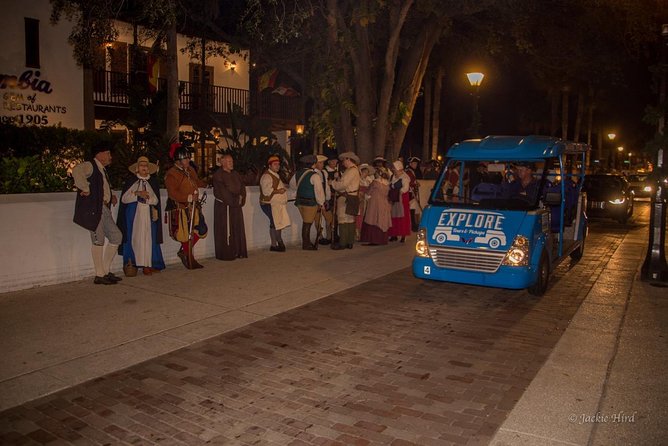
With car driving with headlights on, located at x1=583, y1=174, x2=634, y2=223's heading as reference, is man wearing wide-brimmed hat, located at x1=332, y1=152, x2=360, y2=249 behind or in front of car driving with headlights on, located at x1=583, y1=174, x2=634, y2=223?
in front

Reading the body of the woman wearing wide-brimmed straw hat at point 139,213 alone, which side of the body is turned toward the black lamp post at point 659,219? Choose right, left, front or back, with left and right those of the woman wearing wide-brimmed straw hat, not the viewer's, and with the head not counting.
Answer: left

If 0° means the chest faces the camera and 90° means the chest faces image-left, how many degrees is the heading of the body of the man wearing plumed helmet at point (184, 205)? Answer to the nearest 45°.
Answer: approximately 315°

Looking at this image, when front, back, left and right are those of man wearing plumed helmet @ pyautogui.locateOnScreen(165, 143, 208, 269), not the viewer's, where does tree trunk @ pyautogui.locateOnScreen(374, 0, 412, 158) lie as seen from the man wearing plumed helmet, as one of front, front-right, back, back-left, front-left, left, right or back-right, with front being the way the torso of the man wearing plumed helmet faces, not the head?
left

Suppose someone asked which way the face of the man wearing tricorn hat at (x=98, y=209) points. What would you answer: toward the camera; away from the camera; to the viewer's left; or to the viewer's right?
to the viewer's right

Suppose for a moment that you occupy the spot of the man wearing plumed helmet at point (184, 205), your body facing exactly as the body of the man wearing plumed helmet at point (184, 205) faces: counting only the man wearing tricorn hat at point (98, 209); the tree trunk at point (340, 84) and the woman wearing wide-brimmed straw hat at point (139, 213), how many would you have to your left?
1

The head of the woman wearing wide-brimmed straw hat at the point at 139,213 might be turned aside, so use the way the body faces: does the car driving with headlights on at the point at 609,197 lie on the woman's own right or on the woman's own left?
on the woman's own left

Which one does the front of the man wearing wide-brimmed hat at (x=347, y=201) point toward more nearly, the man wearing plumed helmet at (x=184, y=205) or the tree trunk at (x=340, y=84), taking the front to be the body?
the man wearing plumed helmet
